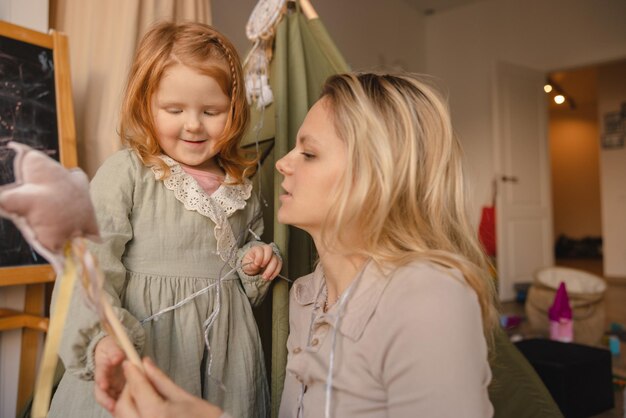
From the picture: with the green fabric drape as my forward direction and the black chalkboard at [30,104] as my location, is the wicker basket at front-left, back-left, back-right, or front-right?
front-left

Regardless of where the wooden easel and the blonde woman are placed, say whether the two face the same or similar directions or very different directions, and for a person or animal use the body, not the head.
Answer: very different directions

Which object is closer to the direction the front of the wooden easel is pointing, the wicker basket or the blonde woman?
the blonde woman

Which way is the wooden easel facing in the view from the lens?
facing the viewer and to the right of the viewer

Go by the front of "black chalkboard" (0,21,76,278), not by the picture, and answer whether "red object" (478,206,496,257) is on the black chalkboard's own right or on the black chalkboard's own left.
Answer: on the black chalkboard's own left

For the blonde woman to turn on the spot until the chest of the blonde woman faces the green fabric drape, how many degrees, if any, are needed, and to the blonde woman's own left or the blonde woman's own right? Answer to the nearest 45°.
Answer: approximately 90° to the blonde woman's own right

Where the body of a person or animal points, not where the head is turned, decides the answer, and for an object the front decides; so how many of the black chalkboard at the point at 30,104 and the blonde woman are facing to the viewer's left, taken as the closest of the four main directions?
1

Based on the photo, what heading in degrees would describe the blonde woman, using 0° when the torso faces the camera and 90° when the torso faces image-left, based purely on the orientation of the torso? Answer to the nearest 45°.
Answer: approximately 90°

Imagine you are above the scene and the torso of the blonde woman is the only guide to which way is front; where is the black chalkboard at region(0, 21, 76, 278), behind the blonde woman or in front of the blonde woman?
in front

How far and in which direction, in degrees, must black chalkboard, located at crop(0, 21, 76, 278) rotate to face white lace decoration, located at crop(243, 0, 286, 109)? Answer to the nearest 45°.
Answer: approximately 45° to its left

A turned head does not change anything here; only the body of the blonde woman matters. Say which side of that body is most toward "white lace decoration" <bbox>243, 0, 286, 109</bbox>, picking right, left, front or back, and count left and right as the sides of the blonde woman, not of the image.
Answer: right

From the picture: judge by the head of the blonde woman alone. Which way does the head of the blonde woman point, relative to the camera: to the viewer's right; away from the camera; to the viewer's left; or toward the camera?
to the viewer's left
